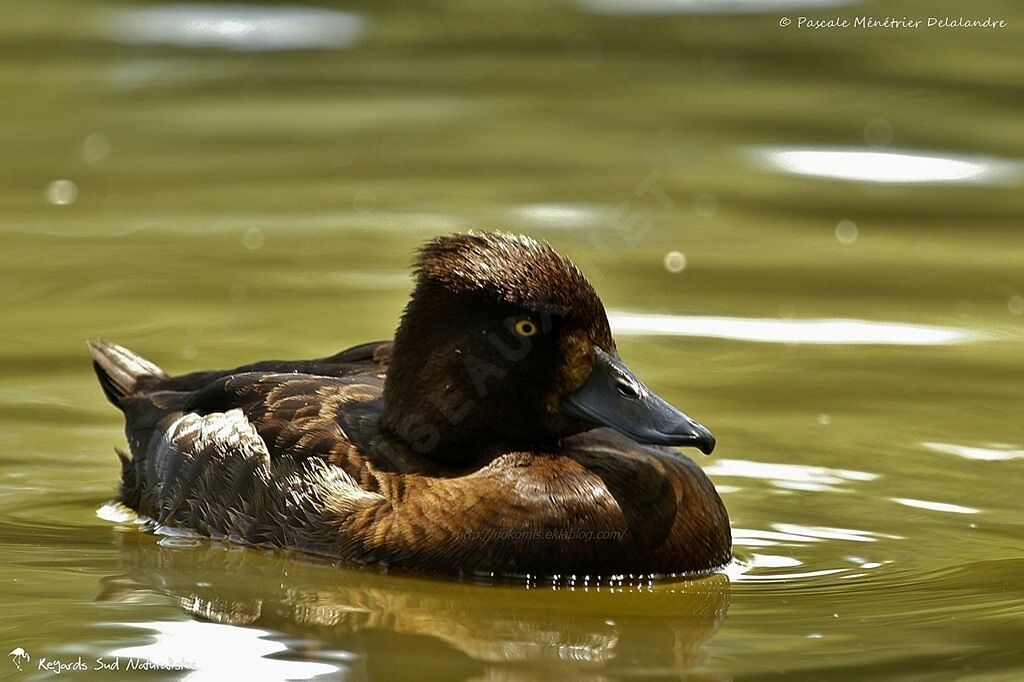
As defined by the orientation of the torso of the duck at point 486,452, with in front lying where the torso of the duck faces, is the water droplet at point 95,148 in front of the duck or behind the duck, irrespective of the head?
behind

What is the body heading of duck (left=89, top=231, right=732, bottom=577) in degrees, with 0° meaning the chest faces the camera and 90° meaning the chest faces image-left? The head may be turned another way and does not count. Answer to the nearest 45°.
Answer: approximately 315°

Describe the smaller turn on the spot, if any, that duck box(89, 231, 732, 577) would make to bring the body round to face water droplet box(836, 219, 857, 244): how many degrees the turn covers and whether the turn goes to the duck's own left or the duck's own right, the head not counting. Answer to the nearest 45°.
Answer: approximately 90° to the duck's own left
